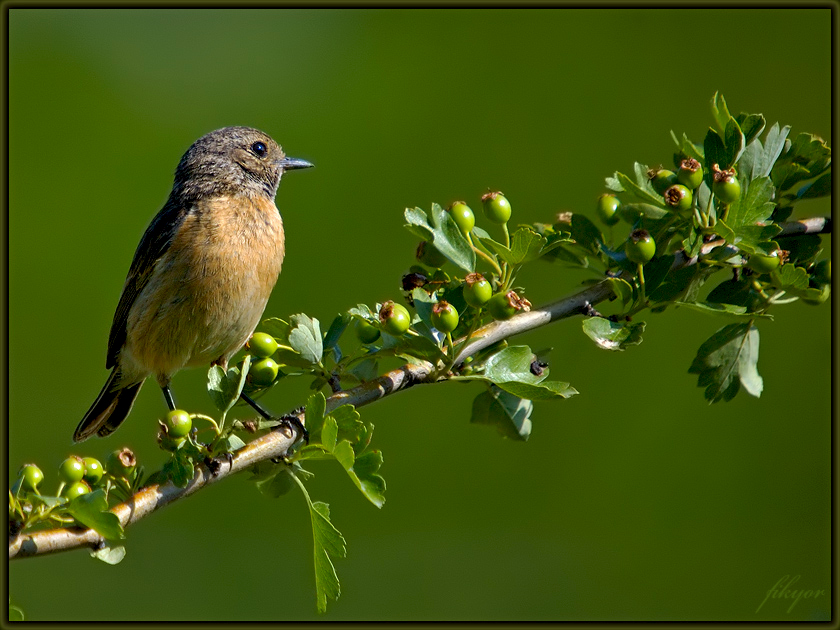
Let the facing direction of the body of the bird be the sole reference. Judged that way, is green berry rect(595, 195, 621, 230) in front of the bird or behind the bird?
in front

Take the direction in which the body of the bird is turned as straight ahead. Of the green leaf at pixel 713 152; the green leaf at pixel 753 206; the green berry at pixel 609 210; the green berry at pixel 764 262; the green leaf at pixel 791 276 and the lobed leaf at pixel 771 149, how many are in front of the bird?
6

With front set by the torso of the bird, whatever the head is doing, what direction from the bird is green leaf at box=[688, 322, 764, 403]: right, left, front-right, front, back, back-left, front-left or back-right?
front

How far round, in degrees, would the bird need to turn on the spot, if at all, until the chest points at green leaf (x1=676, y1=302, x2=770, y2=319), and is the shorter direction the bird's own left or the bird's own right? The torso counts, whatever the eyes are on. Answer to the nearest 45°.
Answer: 0° — it already faces it

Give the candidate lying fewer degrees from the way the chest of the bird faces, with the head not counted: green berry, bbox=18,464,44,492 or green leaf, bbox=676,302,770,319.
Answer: the green leaf

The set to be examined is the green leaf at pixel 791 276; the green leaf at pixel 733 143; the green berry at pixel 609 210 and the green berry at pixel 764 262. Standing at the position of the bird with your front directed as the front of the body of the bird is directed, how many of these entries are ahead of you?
4

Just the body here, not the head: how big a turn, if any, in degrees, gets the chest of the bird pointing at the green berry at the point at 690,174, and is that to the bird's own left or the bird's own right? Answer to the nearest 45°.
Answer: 0° — it already faces it

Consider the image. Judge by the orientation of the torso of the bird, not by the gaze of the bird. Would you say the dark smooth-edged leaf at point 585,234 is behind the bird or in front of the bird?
in front

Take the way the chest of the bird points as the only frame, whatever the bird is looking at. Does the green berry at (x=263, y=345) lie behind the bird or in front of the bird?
in front

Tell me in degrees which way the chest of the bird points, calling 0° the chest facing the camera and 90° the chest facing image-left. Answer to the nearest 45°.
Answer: approximately 315°

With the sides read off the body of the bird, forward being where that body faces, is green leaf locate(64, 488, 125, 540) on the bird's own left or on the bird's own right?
on the bird's own right
